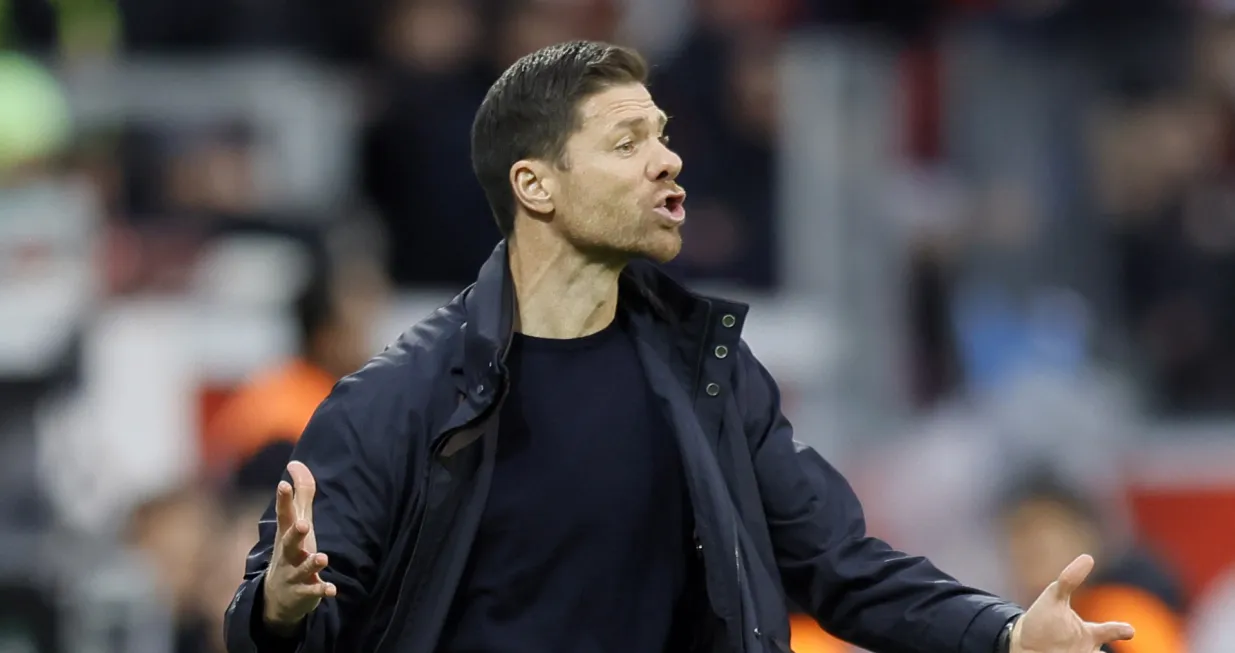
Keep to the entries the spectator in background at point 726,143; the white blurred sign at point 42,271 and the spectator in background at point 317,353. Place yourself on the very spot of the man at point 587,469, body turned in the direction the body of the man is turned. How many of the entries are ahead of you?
0

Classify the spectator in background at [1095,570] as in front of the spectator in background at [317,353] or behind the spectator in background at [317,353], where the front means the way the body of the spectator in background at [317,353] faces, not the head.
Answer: in front

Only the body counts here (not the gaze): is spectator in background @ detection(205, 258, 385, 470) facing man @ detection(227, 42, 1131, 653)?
no

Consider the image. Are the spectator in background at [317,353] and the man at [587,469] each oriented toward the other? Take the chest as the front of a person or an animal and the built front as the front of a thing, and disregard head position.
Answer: no

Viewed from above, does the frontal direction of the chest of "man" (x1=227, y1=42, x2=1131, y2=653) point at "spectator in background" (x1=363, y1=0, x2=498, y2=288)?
no

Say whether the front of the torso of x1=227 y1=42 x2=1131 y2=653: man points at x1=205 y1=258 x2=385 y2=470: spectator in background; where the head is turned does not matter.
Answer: no

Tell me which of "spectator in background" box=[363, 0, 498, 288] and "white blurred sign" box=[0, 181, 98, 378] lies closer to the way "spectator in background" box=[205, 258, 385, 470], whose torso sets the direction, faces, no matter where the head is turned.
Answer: the spectator in background

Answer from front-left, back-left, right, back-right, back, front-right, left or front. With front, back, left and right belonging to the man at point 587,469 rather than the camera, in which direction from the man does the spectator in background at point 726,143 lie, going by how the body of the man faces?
back-left

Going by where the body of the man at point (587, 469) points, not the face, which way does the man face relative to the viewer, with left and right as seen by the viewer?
facing the viewer and to the right of the viewer

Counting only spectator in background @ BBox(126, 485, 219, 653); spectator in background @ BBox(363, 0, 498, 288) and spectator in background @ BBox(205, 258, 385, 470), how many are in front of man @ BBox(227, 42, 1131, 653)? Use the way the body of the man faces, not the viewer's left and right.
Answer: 0
